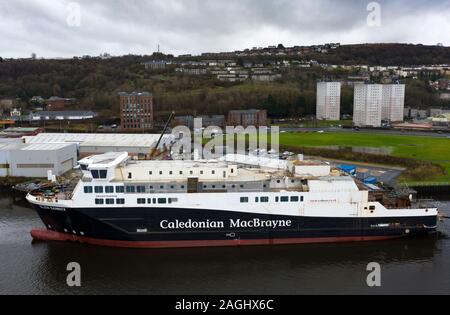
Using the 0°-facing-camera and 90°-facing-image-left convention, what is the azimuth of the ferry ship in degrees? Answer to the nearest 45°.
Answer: approximately 90°

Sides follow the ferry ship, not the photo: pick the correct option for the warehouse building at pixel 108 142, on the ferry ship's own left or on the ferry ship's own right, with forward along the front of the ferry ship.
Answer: on the ferry ship's own right

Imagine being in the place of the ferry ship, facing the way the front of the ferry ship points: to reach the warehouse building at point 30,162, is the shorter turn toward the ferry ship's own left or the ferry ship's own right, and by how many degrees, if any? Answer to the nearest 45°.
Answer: approximately 45° to the ferry ship's own right
